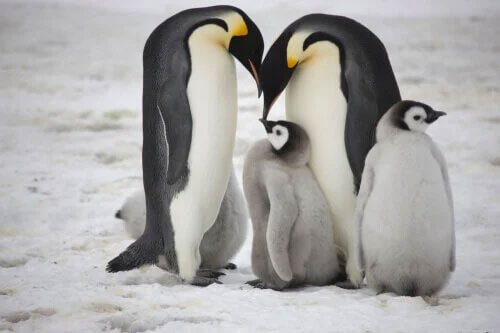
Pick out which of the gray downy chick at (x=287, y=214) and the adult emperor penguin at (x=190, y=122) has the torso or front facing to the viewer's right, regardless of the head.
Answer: the adult emperor penguin

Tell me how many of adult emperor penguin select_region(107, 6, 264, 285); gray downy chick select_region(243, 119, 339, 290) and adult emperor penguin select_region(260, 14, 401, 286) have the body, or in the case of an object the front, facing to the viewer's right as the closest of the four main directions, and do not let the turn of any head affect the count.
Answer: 1

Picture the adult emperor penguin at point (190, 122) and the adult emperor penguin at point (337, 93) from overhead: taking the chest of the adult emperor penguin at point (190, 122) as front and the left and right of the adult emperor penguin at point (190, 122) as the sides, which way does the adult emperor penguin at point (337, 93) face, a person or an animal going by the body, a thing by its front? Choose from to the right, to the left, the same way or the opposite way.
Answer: the opposite way

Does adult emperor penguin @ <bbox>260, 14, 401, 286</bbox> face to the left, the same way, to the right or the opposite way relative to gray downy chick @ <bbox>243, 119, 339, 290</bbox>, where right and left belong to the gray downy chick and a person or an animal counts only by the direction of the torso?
the same way

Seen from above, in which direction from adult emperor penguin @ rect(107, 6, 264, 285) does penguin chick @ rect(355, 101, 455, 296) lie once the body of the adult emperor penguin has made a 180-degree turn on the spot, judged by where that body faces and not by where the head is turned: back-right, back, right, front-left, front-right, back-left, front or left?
back-left

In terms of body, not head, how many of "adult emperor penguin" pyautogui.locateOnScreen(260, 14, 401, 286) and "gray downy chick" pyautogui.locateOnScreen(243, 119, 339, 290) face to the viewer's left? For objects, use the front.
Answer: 2

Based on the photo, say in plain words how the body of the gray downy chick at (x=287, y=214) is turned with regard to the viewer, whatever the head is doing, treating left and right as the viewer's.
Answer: facing to the left of the viewer

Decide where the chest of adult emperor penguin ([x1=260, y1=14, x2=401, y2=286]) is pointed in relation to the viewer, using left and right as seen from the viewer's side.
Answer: facing to the left of the viewer

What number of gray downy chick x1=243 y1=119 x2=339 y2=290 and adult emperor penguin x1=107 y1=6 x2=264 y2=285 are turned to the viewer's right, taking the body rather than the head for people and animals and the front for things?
1

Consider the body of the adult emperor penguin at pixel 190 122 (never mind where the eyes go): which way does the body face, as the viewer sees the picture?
to the viewer's right

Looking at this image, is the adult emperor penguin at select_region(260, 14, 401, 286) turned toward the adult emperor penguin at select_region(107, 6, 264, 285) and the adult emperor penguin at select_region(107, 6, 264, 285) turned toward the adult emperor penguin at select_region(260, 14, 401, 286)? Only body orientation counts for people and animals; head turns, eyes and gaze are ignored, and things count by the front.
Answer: yes

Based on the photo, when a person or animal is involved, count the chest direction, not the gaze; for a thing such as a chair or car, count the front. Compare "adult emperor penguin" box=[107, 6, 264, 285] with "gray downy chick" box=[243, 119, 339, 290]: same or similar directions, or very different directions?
very different directions
